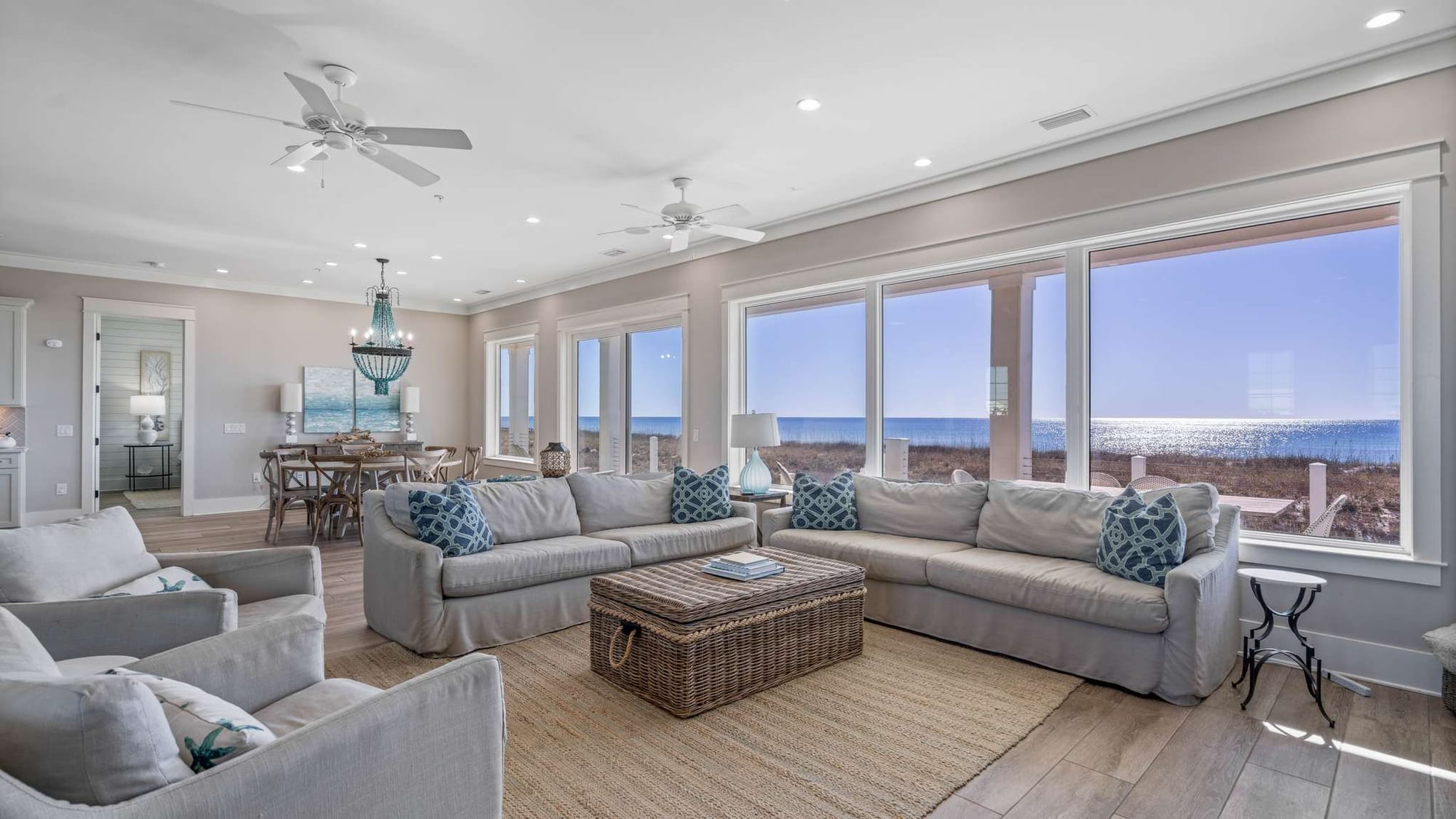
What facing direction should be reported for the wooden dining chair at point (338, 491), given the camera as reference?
facing away from the viewer

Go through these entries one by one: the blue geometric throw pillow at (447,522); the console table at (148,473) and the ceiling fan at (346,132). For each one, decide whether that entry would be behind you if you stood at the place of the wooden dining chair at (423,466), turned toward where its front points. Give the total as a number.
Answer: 2

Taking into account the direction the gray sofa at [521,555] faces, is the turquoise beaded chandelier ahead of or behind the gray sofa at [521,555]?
behind

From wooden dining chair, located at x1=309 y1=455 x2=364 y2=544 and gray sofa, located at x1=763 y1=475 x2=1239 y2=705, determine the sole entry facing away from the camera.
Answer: the wooden dining chair

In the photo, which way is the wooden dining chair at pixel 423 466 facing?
away from the camera

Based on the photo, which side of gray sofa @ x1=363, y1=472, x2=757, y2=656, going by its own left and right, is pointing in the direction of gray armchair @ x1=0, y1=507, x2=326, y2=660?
right

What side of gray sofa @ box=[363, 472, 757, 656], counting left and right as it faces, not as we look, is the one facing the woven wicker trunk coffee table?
front

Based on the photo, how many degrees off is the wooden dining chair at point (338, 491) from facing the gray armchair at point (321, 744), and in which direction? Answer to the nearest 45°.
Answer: approximately 180°

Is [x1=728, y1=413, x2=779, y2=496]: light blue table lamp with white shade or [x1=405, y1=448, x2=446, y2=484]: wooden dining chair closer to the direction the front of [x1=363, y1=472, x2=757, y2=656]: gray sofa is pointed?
the light blue table lamp with white shade

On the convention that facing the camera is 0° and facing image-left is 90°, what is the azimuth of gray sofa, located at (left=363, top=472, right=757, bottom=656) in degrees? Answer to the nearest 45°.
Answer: approximately 315°

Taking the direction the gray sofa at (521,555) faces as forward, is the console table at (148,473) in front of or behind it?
behind

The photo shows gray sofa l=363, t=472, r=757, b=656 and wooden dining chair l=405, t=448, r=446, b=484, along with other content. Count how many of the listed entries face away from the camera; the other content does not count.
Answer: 1

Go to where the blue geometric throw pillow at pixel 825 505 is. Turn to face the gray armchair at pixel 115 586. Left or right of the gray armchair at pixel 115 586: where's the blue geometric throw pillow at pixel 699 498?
right

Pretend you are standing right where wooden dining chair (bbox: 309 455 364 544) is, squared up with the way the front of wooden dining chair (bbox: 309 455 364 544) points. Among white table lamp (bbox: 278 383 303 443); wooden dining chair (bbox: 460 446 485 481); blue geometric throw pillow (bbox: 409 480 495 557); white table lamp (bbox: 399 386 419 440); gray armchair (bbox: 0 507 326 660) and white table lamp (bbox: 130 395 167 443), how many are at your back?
2

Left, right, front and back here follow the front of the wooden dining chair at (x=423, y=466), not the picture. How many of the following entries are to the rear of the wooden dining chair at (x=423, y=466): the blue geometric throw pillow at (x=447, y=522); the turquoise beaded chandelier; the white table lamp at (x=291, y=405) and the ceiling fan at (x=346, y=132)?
2

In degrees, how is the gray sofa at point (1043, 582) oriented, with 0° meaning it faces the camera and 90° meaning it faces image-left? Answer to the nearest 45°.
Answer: approximately 45°
